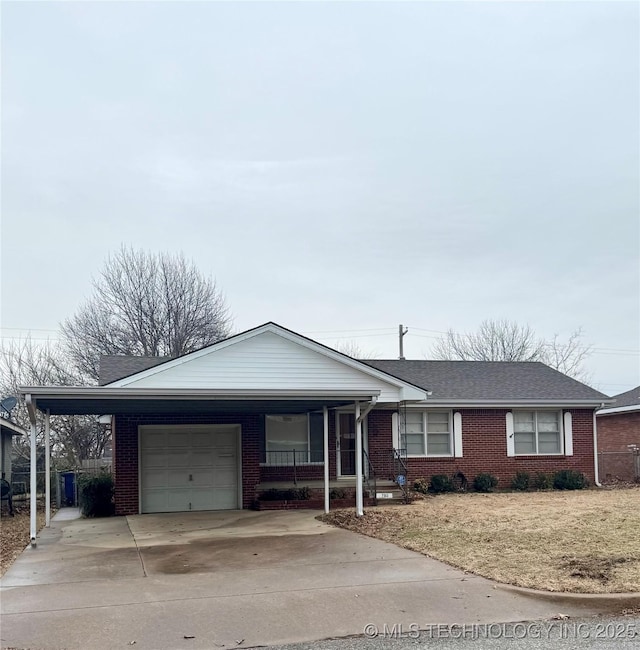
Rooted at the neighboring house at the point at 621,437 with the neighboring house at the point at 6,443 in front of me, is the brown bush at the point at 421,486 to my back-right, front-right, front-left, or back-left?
front-left

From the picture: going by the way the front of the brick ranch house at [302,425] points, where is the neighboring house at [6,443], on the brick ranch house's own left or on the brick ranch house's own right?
on the brick ranch house's own right

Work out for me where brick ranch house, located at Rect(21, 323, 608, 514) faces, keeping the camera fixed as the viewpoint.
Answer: facing the viewer

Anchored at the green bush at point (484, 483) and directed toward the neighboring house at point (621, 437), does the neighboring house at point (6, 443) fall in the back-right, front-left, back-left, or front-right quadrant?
back-left

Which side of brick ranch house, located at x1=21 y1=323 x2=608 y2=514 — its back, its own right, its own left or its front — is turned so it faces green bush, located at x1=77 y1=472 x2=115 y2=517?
right
